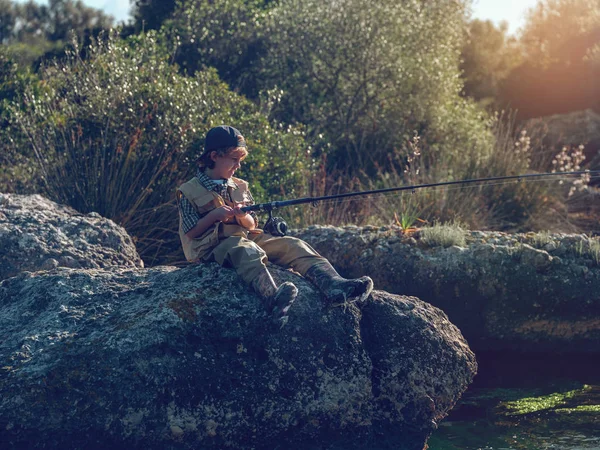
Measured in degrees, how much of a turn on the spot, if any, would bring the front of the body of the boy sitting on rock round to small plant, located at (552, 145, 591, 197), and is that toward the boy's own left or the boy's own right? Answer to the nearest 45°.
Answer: approximately 90° to the boy's own left

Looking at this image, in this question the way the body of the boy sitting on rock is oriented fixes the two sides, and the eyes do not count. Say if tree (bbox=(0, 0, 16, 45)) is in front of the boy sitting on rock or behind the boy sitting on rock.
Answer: behind

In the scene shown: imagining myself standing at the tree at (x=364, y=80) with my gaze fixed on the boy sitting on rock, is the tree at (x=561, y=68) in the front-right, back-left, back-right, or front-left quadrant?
back-left

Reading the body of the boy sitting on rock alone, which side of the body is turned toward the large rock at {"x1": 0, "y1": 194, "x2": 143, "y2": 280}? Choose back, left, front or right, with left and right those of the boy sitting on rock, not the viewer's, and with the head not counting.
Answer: back

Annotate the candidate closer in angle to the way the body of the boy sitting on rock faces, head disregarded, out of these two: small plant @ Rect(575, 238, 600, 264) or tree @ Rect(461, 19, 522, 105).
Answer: the small plant

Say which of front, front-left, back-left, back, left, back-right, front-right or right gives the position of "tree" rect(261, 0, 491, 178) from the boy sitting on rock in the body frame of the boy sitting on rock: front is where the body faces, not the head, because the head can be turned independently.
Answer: back-left

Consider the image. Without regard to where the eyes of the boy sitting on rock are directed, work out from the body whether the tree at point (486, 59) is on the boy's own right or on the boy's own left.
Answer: on the boy's own left

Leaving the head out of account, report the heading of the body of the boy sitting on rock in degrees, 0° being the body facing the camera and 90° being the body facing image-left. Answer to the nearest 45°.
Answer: approximately 315°

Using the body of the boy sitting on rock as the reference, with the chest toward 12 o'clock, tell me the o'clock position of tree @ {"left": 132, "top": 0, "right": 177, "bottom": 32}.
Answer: The tree is roughly at 7 o'clock from the boy sitting on rock.

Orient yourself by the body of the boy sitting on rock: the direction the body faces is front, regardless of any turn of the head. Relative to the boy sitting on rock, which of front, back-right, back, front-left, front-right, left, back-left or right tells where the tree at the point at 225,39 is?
back-left
